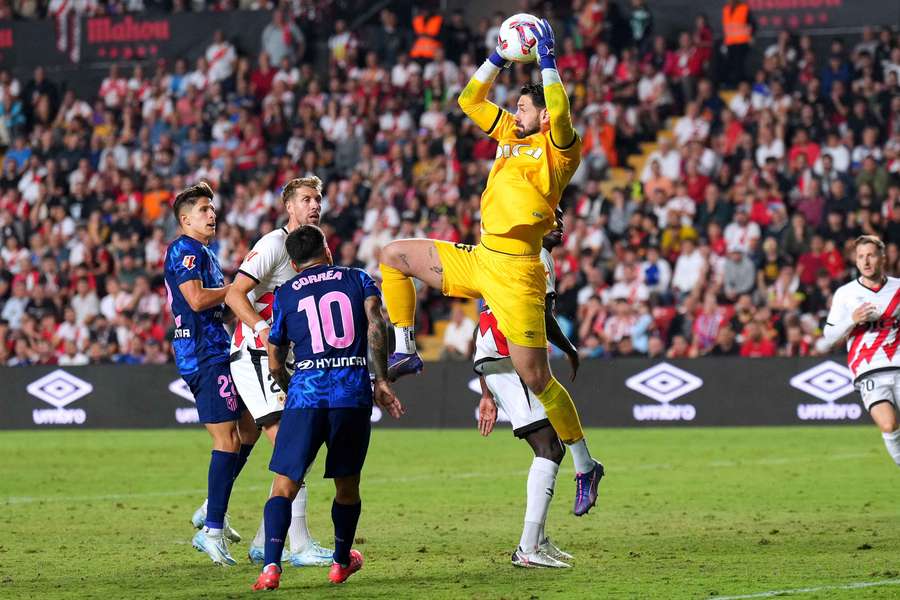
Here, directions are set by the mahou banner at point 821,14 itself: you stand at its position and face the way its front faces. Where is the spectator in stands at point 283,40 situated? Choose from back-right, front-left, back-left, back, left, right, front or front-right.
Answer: right

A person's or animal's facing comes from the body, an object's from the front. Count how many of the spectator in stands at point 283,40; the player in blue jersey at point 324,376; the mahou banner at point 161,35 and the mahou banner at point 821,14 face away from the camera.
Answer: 1

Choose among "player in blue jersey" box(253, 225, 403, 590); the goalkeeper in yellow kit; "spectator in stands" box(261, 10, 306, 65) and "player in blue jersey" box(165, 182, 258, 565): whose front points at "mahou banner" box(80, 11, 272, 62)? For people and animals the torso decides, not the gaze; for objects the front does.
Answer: "player in blue jersey" box(253, 225, 403, 590)

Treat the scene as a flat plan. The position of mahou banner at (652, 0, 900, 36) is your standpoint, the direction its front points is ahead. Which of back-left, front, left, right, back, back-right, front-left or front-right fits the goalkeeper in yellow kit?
front

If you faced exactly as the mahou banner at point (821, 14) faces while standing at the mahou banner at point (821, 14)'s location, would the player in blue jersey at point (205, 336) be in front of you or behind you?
in front

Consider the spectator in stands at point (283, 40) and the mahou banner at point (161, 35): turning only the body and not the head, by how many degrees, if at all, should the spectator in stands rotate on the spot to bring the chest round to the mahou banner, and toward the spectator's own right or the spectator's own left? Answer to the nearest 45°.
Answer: approximately 135° to the spectator's own right

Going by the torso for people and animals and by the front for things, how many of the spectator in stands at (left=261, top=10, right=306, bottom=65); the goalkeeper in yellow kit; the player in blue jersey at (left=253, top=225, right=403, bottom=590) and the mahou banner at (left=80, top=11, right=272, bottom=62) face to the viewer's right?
0

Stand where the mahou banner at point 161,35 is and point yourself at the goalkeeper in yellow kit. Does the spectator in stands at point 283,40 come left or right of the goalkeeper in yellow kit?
left

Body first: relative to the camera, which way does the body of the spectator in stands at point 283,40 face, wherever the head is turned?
toward the camera

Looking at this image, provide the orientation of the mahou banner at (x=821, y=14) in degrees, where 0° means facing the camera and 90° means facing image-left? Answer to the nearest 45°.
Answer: approximately 0°

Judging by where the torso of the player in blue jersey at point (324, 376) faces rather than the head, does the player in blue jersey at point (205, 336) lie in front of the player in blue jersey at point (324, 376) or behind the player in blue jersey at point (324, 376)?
in front

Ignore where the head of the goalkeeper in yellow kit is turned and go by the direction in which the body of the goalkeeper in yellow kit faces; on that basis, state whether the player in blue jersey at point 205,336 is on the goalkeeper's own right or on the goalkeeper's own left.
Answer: on the goalkeeper's own right

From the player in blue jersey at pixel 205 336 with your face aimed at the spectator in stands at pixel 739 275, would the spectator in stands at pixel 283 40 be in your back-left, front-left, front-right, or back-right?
front-left

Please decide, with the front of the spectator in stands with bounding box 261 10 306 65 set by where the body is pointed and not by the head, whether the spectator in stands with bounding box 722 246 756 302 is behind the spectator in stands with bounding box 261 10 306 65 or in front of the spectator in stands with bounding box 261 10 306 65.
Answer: in front

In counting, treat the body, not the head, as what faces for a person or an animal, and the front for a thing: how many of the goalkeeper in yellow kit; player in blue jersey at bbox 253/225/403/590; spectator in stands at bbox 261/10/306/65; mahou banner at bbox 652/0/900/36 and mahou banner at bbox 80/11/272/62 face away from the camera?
1

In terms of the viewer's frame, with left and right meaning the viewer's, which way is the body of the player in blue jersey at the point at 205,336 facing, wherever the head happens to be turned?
facing to the right of the viewer

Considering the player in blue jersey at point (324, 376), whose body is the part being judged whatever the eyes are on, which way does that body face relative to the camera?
away from the camera

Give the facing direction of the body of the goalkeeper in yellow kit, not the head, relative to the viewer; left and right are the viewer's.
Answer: facing the viewer and to the left of the viewer

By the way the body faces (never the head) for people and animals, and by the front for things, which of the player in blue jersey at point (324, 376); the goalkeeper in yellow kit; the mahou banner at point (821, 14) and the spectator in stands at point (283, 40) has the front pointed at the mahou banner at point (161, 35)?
the player in blue jersey

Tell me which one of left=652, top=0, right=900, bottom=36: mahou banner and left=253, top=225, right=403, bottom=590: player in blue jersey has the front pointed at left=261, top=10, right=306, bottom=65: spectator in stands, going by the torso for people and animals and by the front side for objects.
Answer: the player in blue jersey
